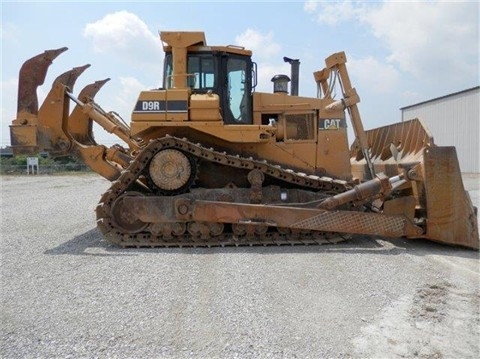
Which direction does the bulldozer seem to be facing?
to the viewer's right

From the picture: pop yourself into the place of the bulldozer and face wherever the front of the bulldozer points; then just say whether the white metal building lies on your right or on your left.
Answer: on your left
